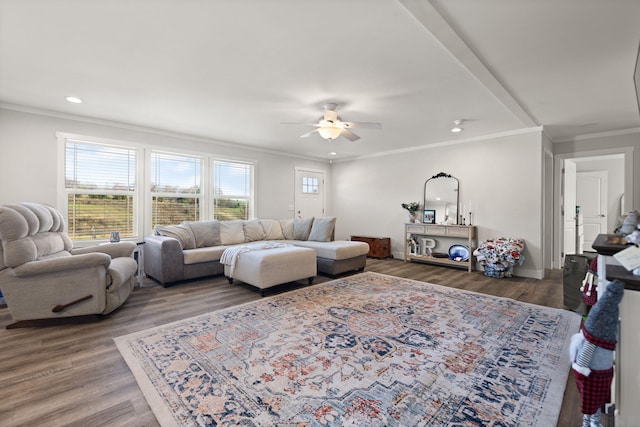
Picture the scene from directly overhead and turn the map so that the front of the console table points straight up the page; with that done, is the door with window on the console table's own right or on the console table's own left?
on the console table's own right

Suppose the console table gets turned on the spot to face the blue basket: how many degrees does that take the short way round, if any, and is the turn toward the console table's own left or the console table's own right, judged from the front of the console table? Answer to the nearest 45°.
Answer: approximately 90° to the console table's own left

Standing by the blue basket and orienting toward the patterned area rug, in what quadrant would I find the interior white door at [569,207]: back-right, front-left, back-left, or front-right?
back-left

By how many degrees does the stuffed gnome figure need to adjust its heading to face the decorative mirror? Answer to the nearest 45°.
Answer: approximately 45° to its right

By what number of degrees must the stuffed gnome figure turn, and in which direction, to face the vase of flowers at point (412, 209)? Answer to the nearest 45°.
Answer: approximately 45° to its right

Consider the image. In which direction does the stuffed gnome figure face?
to the viewer's left

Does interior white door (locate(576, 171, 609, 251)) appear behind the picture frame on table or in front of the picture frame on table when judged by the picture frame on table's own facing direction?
behind

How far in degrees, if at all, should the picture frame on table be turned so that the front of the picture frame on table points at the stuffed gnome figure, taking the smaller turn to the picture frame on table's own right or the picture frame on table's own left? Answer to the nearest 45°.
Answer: approximately 45° to the picture frame on table's own left

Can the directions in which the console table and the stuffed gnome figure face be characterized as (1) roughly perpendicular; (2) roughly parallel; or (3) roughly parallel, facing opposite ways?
roughly perpendicular
